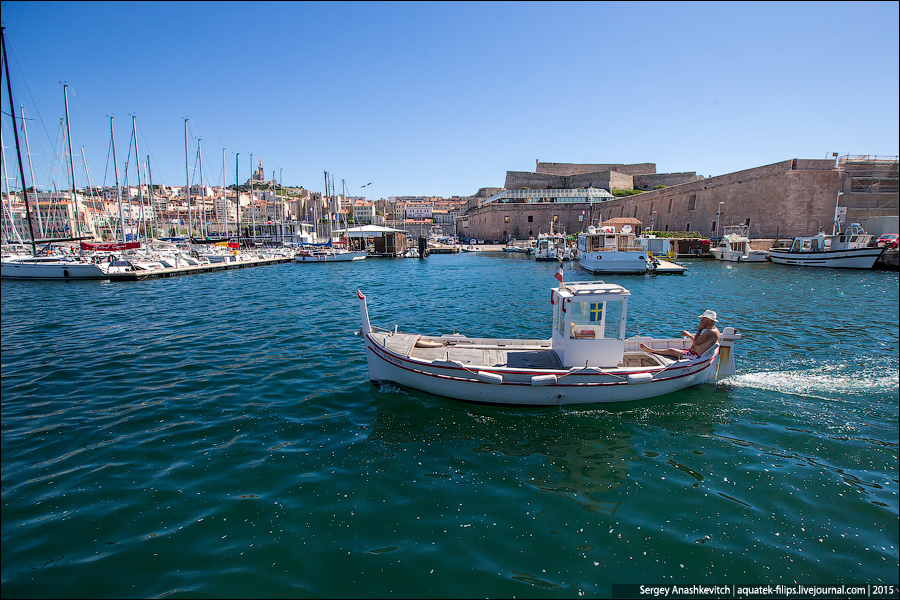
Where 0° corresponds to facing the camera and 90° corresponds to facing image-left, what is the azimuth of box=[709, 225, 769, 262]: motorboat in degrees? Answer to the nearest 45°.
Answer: approximately 90°

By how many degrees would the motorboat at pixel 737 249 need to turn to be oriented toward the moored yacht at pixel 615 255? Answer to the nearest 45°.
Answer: approximately 45° to its left

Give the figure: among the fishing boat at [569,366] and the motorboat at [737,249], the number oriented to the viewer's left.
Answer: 2

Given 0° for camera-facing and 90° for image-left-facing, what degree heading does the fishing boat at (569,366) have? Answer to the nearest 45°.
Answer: approximately 90°

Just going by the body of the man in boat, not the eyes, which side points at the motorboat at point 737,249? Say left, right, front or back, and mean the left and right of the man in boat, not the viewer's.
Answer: right

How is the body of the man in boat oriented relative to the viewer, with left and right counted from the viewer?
facing to the left of the viewer

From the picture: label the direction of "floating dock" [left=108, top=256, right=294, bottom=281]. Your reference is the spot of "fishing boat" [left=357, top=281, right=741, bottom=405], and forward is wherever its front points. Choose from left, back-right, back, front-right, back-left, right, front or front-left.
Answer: front-right

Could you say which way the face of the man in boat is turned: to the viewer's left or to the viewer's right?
to the viewer's left

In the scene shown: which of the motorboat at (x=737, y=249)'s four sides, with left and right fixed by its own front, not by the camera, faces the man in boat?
left

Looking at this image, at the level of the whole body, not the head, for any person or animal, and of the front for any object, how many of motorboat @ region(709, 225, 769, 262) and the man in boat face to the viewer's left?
2

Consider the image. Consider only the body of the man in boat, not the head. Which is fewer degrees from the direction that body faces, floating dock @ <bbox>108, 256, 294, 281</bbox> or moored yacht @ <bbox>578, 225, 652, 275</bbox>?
the floating dock
